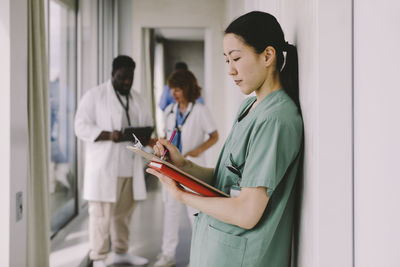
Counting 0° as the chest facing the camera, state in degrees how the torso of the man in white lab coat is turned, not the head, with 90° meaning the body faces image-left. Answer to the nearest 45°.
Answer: approximately 315°

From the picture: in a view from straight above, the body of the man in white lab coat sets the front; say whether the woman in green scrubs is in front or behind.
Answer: in front

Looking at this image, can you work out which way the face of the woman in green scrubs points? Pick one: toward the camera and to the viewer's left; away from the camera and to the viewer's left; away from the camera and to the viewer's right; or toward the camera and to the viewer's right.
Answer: toward the camera and to the viewer's left

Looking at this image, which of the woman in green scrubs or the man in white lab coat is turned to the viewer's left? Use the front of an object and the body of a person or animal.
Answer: the woman in green scrubs

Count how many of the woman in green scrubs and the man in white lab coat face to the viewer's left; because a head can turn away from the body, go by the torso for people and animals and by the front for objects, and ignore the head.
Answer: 1

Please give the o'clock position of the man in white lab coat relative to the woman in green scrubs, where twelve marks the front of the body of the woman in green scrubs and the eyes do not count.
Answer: The man in white lab coat is roughly at 2 o'clock from the woman in green scrubs.

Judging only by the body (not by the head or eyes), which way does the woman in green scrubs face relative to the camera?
to the viewer's left
